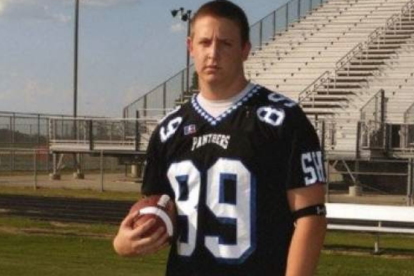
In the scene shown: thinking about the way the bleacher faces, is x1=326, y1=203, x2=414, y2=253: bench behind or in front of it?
in front

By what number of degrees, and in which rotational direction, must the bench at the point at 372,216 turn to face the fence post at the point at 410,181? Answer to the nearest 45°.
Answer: approximately 180°

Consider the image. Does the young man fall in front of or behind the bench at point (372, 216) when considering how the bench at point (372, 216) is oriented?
in front

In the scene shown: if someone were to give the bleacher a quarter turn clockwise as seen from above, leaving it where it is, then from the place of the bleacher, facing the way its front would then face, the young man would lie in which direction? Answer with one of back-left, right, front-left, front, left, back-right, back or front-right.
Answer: back-left

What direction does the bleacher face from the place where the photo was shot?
facing the viewer and to the left of the viewer

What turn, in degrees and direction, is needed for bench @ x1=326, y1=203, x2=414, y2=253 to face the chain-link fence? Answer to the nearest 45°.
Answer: approximately 135° to its right

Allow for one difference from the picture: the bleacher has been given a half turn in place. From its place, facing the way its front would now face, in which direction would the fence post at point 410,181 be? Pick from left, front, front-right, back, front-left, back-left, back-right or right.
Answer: back-right

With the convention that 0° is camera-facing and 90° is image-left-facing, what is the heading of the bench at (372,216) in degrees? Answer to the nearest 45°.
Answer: approximately 0°
